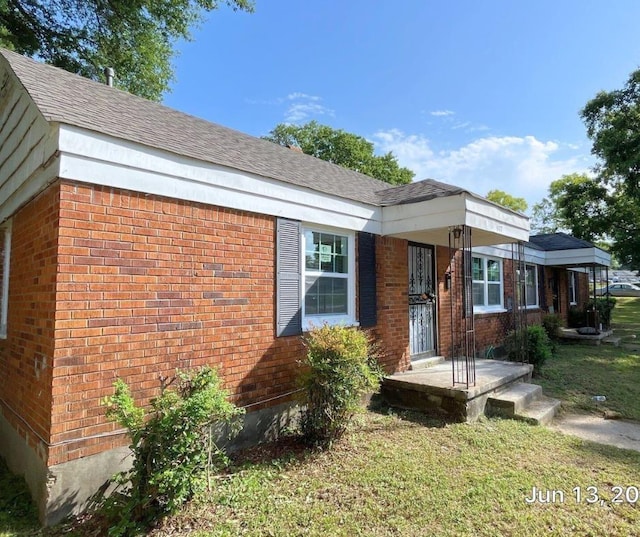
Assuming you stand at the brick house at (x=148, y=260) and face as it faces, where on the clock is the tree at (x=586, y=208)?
The tree is roughly at 9 o'clock from the brick house.

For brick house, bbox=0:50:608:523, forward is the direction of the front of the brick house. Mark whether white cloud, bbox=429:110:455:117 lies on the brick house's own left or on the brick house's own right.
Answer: on the brick house's own left

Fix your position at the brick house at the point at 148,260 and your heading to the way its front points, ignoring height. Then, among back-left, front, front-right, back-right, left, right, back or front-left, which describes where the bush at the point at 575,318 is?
left

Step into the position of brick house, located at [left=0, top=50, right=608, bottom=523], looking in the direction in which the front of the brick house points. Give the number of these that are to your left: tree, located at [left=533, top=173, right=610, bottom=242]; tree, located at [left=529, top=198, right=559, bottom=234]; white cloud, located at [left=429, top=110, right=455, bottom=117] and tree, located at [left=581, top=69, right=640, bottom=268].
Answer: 4

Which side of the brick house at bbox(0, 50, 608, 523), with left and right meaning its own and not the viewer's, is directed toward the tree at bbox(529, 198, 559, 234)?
left

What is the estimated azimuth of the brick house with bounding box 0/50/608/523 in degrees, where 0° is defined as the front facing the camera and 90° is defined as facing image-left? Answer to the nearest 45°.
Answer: approximately 315°

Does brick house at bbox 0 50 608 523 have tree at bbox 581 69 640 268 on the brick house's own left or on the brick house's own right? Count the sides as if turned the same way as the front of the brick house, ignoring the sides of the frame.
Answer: on the brick house's own left

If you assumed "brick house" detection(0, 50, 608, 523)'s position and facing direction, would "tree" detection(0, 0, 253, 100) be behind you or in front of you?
behind
